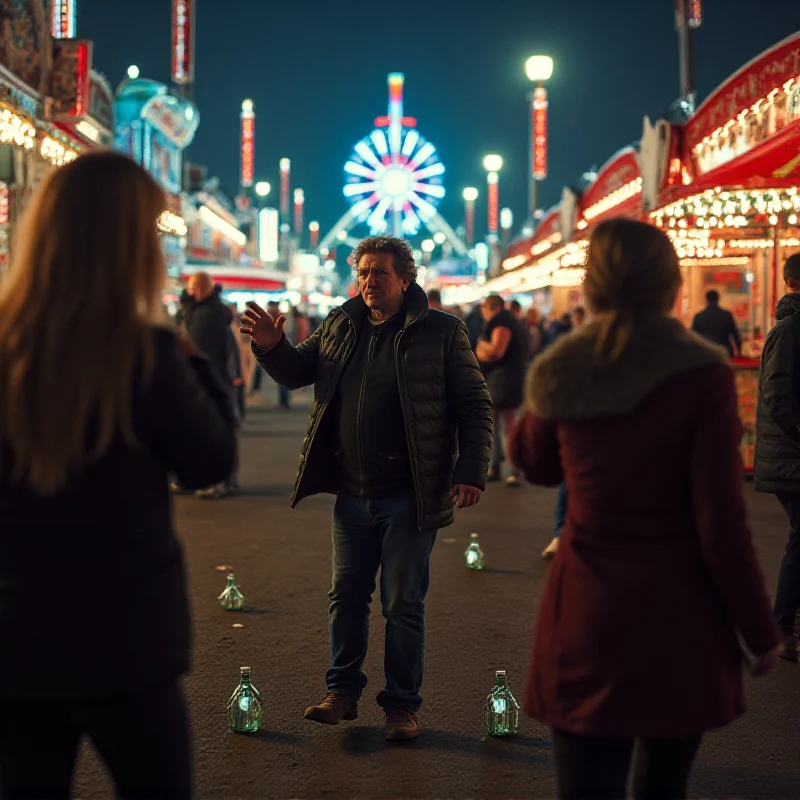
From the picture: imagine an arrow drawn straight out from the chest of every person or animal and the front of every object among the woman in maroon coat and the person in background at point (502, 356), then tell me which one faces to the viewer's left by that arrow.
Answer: the person in background

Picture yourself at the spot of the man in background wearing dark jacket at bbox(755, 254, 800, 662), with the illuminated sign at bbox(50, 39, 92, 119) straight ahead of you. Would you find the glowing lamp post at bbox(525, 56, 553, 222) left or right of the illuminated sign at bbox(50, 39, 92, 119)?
right

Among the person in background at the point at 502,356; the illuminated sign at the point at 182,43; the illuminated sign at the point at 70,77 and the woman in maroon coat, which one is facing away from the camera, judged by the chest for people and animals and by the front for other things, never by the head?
the woman in maroon coat

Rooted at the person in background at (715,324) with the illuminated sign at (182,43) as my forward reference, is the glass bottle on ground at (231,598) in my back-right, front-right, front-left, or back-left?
back-left

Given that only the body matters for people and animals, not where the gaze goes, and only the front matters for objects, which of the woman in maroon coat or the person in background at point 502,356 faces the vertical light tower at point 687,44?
the woman in maroon coat

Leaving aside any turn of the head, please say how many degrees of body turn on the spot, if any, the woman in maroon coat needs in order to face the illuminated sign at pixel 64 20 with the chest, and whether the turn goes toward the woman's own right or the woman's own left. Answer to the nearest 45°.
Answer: approximately 45° to the woman's own left

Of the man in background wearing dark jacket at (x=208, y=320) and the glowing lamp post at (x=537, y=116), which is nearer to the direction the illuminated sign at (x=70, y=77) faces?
the man in background wearing dark jacket

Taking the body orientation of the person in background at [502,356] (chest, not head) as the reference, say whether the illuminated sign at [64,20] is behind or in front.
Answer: in front

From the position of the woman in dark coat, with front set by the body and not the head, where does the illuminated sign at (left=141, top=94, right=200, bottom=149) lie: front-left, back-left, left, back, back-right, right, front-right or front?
front-left
